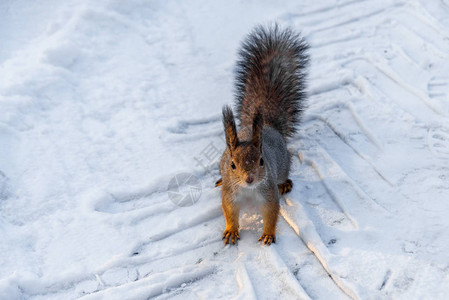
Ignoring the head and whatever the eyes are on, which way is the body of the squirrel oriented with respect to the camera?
toward the camera
